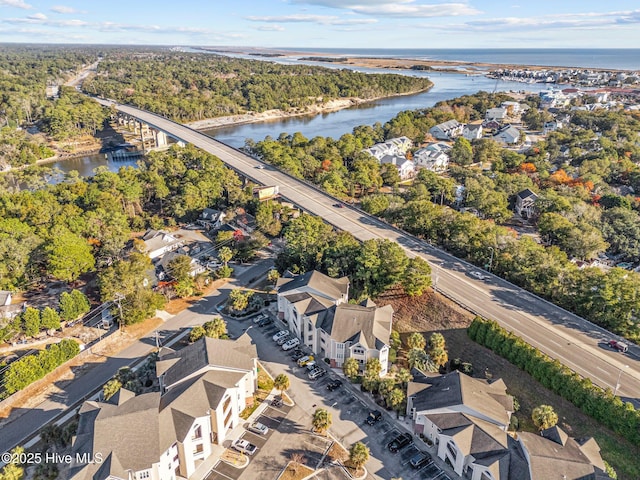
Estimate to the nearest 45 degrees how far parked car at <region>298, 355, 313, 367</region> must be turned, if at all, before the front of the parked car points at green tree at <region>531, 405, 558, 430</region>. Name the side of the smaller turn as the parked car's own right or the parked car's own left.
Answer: approximately 90° to the parked car's own right

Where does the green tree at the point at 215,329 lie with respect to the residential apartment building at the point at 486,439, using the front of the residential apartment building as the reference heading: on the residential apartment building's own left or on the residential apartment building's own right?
on the residential apartment building's own right

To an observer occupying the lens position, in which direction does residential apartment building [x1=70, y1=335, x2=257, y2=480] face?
facing the viewer and to the right of the viewer

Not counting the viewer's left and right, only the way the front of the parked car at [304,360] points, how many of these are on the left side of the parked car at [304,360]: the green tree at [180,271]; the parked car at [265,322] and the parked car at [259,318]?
3

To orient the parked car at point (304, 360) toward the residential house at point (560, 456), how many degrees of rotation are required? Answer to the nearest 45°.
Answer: approximately 90° to its right

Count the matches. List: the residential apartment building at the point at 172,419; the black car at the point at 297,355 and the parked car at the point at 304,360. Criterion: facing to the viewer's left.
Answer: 0

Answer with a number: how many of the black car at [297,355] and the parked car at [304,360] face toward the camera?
0

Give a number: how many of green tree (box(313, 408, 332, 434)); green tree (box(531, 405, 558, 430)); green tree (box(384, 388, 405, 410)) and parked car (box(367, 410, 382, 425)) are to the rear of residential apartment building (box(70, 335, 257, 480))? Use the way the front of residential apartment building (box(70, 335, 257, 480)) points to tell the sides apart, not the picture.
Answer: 0

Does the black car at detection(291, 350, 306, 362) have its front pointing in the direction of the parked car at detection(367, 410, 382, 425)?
no

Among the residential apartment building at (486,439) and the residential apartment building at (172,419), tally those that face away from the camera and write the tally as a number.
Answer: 0

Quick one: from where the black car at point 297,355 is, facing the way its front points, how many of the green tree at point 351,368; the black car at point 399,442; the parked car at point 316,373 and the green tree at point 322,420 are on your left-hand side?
0

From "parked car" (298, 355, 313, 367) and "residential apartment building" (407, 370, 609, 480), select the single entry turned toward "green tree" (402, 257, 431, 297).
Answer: the parked car

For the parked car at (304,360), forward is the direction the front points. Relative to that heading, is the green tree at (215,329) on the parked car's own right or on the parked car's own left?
on the parked car's own left

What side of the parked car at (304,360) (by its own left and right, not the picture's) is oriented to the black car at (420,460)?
right

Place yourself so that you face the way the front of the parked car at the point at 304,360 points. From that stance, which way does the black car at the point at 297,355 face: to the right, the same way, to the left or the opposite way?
the same way

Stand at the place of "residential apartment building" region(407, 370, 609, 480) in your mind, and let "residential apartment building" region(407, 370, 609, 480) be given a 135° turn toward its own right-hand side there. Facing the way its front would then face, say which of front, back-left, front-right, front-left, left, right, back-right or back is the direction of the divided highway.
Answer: front

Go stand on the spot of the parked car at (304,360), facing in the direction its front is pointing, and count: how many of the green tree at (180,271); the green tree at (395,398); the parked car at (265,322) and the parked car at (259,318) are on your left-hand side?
3

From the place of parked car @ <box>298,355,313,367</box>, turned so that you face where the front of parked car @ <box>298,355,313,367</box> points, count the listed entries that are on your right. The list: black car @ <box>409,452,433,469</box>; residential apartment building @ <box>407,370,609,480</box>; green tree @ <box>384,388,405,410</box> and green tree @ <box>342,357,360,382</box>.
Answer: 4
